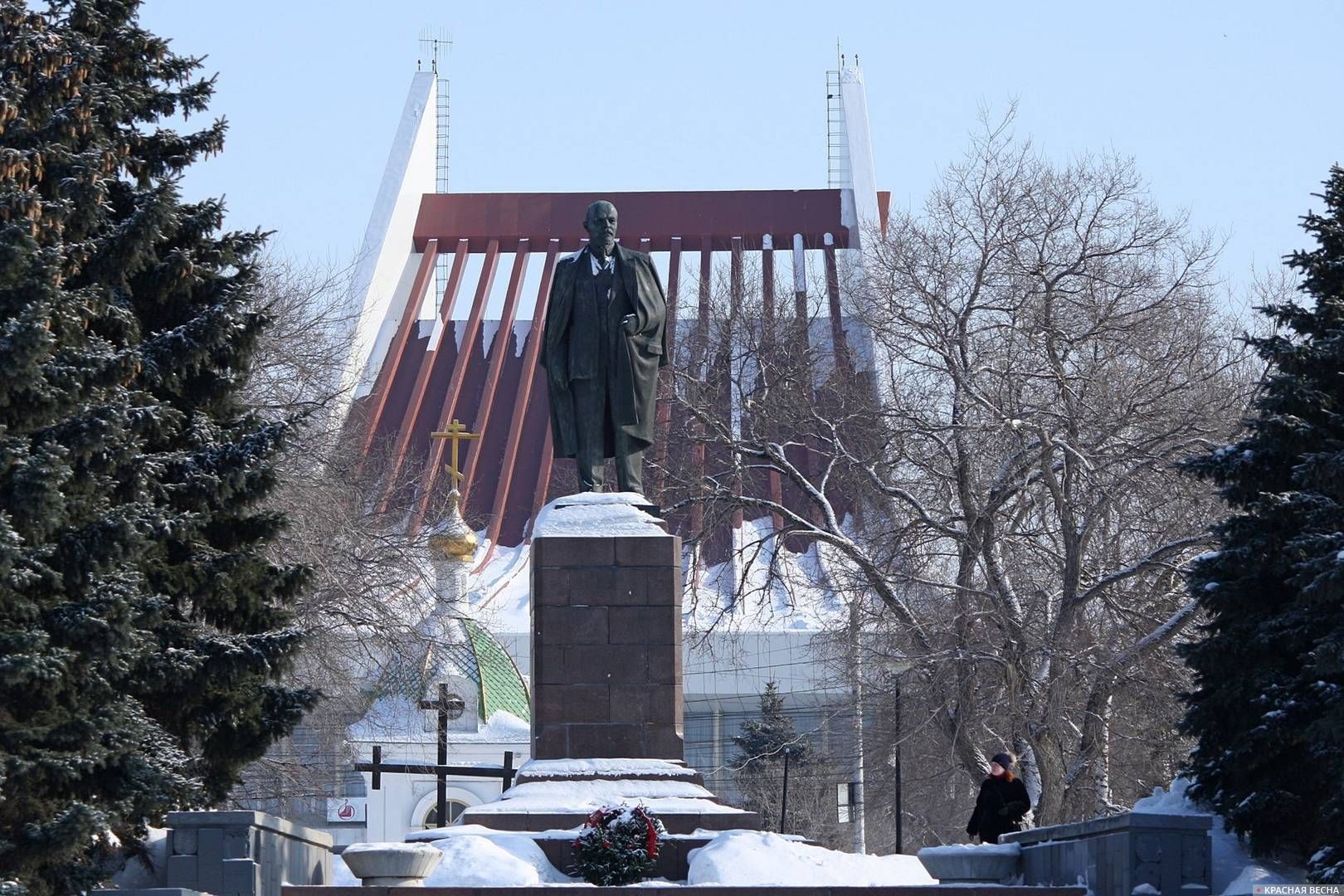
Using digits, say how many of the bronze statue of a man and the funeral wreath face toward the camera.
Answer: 2

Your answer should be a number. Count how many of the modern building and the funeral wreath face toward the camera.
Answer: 2

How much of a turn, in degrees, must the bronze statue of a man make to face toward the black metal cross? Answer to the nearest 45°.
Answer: approximately 180°

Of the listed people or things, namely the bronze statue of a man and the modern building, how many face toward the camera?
2

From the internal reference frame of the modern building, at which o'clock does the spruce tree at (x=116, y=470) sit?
The spruce tree is roughly at 12 o'clock from the modern building.

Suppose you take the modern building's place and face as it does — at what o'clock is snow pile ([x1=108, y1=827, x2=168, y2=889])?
The snow pile is roughly at 12 o'clock from the modern building.

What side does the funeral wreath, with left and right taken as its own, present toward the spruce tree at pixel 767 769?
back

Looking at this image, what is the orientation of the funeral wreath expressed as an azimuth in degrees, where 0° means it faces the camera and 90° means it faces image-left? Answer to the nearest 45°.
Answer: approximately 0°
